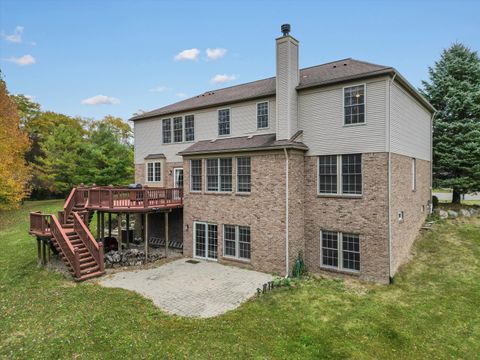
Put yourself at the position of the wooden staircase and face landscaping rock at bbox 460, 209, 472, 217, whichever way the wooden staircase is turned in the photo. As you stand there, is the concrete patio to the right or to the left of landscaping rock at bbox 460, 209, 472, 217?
right

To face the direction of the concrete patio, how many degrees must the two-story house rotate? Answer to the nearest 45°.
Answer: approximately 180°

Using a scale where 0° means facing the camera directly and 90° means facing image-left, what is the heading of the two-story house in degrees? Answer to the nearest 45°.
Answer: approximately 225°

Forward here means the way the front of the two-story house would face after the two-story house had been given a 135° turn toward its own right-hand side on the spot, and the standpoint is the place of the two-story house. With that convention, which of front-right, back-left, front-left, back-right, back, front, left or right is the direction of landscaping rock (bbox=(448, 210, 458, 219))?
back-left

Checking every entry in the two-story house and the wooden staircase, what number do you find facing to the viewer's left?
0

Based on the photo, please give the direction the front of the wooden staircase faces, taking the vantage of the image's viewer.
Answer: facing the viewer and to the right of the viewer
